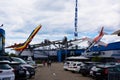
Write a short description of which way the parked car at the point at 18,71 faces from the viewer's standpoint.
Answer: facing the viewer and to the right of the viewer

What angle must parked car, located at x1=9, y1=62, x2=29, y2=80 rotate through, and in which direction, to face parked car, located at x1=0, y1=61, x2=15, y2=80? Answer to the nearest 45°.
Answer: approximately 45° to its right

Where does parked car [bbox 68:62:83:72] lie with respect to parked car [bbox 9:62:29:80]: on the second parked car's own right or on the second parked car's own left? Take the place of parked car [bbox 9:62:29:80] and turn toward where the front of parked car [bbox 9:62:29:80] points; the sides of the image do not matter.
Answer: on the second parked car's own left
